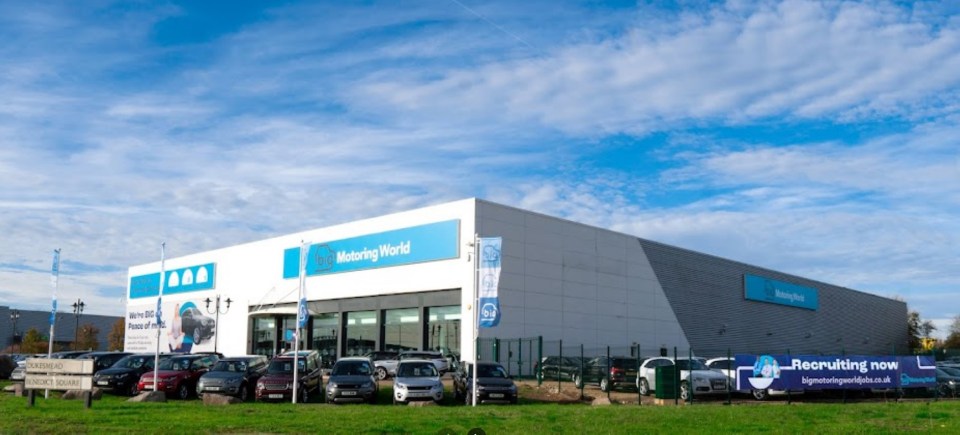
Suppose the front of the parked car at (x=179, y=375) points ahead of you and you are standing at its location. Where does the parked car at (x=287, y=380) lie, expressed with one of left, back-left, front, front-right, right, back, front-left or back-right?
left

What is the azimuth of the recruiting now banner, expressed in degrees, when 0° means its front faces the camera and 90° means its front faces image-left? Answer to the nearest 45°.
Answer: approximately 0°

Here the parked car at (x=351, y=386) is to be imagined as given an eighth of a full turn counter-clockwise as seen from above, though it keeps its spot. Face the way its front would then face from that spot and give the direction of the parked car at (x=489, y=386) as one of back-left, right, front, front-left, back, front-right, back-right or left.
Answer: front-left

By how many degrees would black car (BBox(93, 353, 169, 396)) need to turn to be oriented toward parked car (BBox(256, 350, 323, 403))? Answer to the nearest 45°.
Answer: approximately 90° to its left

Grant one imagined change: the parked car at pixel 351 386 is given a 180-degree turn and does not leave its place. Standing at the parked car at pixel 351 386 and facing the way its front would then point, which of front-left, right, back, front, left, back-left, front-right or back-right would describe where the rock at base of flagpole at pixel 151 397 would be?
left

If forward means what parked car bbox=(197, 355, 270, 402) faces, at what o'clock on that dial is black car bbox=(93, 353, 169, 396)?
The black car is roughly at 3 o'clock from the parked car.

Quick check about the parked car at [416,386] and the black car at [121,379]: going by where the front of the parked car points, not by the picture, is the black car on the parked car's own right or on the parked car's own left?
on the parked car's own right

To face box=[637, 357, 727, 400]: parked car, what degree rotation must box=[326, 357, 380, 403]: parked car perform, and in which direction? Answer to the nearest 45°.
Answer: approximately 90° to its left

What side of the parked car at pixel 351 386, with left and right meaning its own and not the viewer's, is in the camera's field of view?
front

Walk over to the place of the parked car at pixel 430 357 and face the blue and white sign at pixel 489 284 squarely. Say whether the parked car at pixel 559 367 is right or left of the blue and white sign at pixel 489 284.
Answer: left

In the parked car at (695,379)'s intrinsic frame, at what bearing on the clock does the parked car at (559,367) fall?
the parked car at (559,367) is roughly at 6 o'clock from the parked car at (695,379).

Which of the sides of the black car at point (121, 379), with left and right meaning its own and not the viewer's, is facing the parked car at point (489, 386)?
left

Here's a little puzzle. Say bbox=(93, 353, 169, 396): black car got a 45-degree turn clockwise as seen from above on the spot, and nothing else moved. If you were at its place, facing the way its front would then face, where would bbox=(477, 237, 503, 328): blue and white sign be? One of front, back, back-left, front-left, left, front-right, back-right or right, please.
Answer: back-left

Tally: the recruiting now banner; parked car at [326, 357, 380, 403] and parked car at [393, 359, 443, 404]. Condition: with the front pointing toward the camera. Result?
3

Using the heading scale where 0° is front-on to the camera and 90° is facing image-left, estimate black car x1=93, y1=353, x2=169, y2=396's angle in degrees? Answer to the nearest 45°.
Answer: approximately 45°

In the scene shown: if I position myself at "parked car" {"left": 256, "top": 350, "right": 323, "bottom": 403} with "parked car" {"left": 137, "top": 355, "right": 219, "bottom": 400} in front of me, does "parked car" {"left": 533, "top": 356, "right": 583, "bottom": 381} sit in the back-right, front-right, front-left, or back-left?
back-right

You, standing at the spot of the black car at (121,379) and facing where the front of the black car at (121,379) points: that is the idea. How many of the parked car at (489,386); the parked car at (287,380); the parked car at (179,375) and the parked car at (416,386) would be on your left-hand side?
4

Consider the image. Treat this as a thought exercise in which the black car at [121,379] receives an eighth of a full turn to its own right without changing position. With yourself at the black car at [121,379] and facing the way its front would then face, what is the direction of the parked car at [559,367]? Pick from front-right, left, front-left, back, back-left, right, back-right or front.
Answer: back
